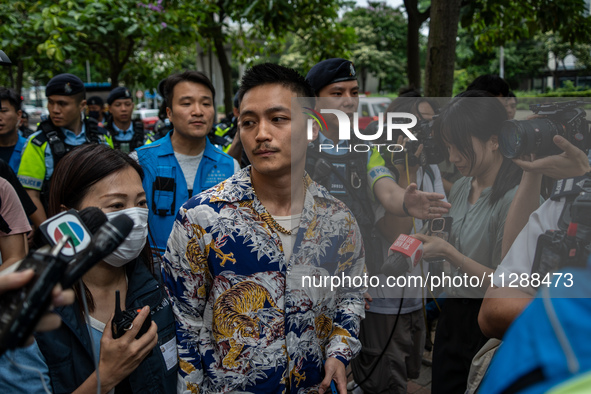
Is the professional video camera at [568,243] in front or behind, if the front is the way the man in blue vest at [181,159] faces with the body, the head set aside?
in front

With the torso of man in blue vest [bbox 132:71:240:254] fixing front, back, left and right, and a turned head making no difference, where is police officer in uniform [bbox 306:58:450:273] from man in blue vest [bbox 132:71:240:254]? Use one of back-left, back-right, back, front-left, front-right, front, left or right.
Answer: front-left

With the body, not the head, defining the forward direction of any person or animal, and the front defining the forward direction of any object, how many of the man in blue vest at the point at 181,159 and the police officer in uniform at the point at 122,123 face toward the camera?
2

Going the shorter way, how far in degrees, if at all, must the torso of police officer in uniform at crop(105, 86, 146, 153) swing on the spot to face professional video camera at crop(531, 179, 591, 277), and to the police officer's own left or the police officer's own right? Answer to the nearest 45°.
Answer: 0° — they already face it

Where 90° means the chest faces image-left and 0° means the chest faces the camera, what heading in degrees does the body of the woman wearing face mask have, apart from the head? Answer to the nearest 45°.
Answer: approximately 315°

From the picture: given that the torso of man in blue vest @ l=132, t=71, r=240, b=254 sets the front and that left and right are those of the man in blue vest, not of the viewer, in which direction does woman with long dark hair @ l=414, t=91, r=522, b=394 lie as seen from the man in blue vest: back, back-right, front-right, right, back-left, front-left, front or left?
front-left

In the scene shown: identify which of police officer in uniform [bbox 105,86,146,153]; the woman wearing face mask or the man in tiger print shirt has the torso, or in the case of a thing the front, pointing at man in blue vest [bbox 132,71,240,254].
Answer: police officer in uniform [bbox 105,86,146,153]

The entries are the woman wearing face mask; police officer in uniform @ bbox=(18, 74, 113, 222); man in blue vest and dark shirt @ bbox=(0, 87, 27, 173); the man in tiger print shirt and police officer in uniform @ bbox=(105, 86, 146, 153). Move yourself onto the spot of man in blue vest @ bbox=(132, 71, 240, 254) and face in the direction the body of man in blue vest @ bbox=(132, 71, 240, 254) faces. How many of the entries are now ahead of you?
2

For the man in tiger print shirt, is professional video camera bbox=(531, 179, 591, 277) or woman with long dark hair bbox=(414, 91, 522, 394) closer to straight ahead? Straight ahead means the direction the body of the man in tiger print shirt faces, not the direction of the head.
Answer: the professional video camera

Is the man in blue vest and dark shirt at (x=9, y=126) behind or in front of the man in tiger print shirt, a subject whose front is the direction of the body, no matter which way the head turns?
behind

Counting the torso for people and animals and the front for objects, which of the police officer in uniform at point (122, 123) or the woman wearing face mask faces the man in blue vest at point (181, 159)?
the police officer in uniform at point (122, 123)

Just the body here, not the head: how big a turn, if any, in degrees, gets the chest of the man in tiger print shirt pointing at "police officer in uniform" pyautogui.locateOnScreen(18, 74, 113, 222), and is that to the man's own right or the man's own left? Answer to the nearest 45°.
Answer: approximately 135° to the man's own right

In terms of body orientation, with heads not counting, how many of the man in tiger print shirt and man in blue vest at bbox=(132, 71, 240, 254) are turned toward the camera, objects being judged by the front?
2

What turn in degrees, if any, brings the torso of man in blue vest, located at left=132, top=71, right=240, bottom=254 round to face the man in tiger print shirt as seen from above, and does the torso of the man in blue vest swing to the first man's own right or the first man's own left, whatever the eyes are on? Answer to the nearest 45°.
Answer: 0° — they already face them

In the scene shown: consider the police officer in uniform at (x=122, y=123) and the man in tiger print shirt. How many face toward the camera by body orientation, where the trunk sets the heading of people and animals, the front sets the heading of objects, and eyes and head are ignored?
2
